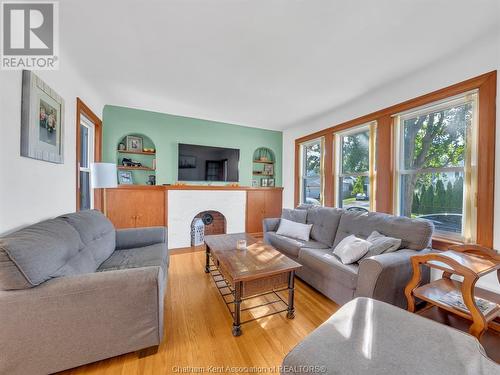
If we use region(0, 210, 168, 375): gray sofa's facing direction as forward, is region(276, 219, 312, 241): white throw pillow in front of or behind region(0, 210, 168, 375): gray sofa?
in front

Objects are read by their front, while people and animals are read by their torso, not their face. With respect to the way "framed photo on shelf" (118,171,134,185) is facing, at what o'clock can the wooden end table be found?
The wooden end table is roughly at 11 o'clock from the framed photo on shelf.

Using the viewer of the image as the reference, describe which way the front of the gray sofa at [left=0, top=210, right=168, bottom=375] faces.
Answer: facing to the right of the viewer

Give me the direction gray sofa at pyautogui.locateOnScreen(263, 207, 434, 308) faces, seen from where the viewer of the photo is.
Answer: facing the viewer and to the left of the viewer

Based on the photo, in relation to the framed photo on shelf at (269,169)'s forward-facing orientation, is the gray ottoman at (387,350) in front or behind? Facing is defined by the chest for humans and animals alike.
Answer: in front

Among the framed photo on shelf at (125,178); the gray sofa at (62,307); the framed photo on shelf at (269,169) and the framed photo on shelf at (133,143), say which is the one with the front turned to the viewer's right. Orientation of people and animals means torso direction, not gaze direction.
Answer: the gray sofa

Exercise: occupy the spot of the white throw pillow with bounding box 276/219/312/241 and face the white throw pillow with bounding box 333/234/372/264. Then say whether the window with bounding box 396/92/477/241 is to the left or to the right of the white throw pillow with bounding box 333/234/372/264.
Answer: left

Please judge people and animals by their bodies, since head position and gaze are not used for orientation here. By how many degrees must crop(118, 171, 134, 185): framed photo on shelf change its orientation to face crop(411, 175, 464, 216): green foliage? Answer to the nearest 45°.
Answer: approximately 45° to its left

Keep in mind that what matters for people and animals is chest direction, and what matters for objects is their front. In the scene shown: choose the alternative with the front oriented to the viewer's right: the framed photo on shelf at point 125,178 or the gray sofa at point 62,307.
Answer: the gray sofa

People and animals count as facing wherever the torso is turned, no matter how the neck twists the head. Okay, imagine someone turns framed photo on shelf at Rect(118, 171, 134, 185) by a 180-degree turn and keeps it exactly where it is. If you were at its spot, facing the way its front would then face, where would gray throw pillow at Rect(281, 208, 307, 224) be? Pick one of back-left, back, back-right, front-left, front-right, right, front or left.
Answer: back-right

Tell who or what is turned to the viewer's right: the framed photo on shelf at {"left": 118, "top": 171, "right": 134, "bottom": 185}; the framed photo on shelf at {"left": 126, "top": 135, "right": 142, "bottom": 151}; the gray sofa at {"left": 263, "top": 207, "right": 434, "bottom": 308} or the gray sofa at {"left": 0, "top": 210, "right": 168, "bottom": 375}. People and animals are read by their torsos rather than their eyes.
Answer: the gray sofa at {"left": 0, "top": 210, "right": 168, "bottom": 375}

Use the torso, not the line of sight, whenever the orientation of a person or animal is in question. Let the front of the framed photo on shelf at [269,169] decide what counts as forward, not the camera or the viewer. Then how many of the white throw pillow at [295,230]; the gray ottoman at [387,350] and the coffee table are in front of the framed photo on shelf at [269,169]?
3

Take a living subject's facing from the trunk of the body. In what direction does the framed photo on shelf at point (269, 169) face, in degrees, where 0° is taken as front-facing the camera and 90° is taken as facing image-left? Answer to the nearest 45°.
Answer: approximately 0°

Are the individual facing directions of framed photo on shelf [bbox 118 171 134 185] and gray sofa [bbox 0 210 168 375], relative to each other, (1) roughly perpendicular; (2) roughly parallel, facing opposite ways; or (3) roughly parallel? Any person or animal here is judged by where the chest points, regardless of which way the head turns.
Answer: roughly perpendicular

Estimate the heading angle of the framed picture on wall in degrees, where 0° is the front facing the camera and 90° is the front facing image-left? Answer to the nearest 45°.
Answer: approximately 315°

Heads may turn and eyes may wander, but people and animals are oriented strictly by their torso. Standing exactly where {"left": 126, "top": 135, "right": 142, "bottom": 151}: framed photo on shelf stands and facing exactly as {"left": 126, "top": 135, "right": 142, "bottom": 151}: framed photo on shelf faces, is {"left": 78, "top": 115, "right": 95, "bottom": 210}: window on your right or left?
on your right

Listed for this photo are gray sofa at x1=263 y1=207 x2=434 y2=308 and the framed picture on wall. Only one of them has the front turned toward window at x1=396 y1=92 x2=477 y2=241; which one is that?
the framed picture on wall

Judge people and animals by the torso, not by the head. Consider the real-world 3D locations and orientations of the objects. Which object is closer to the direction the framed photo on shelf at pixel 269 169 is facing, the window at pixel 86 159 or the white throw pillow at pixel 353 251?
the white throw pillow

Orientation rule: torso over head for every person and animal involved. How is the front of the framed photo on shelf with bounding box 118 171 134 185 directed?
toward the camera

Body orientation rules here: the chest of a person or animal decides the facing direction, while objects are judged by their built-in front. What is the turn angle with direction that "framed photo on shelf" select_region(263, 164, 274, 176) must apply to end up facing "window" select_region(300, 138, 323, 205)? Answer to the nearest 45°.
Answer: approximately 45° to its left

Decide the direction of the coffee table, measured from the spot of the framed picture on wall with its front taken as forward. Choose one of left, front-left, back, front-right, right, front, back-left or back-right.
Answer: front

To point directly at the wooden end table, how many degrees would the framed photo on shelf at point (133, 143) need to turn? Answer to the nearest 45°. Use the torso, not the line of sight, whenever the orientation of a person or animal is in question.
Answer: approximately 45° to its left
